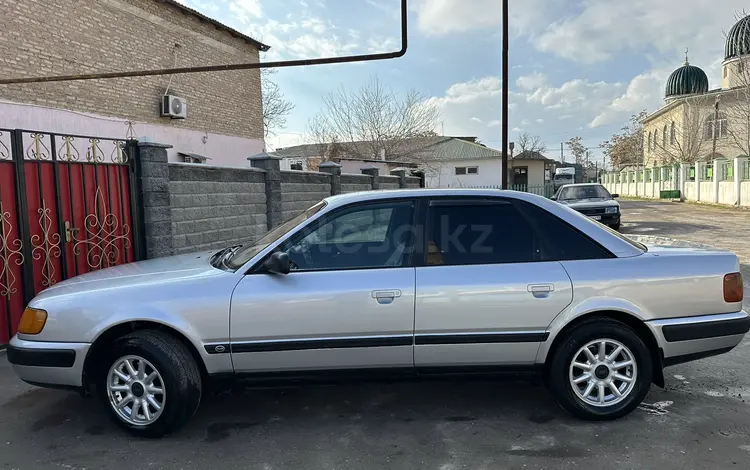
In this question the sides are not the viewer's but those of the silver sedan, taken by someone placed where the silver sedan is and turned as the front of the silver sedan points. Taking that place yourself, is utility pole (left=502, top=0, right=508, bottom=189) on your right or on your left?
on your right

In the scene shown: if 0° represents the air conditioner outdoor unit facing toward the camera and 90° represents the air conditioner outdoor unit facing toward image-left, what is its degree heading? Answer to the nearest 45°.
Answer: approximately 315°

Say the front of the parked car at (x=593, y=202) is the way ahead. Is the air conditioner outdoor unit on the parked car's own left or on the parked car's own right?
on the parked car's own right

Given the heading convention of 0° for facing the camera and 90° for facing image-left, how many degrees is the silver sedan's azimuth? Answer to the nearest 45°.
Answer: approximately 90°

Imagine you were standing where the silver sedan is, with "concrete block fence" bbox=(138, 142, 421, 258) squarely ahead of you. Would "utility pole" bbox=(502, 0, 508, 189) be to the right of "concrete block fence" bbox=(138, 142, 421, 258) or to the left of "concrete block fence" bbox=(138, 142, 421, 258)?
right

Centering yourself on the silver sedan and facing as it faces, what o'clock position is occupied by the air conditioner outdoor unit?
The air conditioner outdoor unit is roughly at 2 o'clock from the silver sedan.

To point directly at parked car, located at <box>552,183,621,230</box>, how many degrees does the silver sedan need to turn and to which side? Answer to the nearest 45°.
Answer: approximately 135° to its right

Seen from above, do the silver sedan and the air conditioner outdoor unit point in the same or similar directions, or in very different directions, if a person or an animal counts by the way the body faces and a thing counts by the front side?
very different directions

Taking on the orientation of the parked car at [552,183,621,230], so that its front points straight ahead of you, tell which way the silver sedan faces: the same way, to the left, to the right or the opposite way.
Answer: to the right

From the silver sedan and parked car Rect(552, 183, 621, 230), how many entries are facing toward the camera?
1

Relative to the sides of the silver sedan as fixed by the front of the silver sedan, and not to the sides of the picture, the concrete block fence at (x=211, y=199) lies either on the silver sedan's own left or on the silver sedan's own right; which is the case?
on the silver sedan's own right

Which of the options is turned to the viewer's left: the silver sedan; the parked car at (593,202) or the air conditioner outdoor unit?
the silver sedan
